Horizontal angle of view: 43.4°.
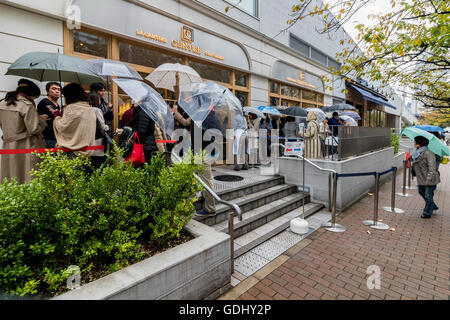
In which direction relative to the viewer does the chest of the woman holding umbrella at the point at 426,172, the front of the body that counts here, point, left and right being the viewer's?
facing to the left of the viewer

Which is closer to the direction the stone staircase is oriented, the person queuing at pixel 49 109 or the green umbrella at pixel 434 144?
the green umbrella

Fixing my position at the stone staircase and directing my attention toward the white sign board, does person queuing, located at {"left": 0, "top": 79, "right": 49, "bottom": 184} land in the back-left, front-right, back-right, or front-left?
back-left

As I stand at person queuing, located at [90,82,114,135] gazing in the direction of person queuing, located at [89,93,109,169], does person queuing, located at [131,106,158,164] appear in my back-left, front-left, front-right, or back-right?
front-left

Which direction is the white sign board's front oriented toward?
toward the camera

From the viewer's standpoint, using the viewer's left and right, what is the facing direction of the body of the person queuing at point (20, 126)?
facing away from the viewer and to the right of the viewer

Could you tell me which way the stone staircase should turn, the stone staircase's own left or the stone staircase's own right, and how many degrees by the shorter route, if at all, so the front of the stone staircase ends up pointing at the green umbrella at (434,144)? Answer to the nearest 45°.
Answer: approximately 45° to the stone staircase's own left

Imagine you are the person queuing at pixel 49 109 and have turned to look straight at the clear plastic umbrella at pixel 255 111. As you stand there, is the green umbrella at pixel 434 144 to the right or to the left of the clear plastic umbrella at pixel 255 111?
right

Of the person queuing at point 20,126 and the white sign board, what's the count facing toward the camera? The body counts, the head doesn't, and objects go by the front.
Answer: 1
